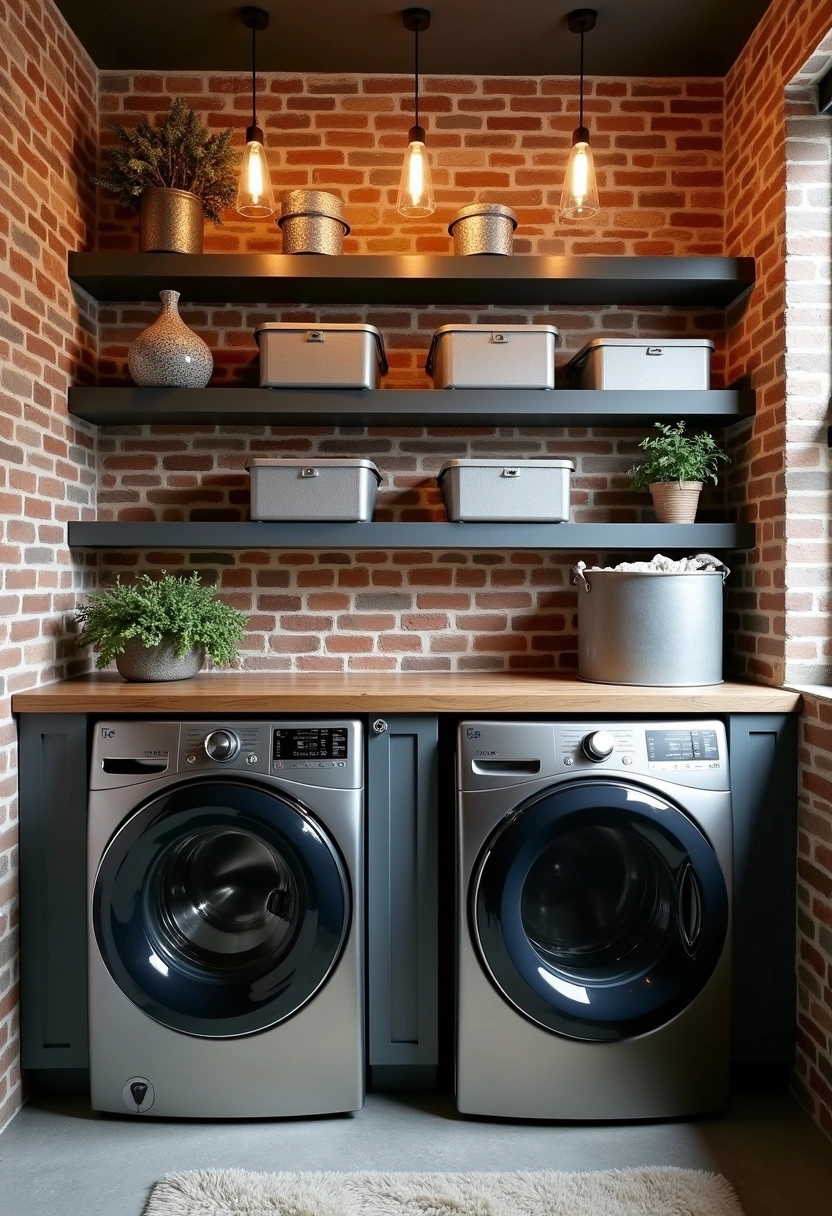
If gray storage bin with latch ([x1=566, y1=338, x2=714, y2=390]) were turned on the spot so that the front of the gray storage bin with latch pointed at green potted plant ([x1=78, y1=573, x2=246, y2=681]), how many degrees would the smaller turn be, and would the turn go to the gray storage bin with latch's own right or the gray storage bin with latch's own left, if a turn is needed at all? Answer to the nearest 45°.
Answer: approximately 90° to the gray storage bin with latch's own right

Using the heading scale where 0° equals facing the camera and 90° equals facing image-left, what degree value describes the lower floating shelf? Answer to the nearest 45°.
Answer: approximately 0°

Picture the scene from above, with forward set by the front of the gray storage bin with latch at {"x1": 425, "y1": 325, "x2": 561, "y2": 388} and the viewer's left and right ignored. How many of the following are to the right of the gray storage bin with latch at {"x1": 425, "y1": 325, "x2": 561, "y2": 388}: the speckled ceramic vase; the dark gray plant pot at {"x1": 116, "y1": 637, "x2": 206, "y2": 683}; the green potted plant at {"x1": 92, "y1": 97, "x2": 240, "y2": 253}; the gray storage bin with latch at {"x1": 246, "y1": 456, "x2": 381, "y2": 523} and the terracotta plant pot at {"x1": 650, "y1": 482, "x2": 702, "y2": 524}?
4

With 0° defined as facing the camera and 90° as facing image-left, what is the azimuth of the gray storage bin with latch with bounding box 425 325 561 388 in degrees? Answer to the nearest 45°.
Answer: approximately 0°
